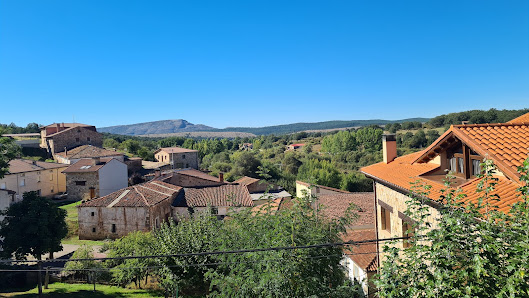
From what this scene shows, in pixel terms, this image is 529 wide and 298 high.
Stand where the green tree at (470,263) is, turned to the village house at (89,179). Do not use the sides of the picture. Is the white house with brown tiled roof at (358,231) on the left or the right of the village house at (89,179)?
right

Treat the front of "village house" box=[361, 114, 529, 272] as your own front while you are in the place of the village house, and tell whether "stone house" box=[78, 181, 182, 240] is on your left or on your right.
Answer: on your right

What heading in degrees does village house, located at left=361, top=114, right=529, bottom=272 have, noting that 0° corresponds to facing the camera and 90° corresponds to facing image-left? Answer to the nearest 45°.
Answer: approximately 45°

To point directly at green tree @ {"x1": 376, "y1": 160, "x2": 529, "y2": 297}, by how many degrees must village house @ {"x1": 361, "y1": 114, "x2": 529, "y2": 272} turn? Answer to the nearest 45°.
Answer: approximately 45° to its left

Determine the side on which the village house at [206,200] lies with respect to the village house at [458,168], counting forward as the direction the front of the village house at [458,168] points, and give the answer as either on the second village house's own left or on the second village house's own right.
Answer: on the second village house's own right

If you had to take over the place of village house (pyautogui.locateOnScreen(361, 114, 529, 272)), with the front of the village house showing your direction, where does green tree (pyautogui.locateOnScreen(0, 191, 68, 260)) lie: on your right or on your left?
on your right
